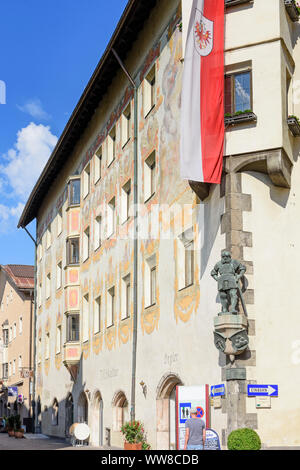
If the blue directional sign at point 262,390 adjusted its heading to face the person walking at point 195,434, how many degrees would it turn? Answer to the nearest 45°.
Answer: approximately 45° to its right

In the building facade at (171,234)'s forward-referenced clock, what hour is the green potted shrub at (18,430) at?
The green potted shrub is roughly at 4 o'clock from the building facade.

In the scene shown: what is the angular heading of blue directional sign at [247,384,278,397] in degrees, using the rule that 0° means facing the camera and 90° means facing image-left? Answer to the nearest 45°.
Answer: approximately 0°

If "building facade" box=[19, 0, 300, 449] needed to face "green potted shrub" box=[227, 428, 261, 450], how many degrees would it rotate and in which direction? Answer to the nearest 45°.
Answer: approximately 45° to its left

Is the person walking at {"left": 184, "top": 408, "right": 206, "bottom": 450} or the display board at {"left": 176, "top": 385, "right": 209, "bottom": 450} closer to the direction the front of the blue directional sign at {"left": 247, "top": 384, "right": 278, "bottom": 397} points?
the person walking
